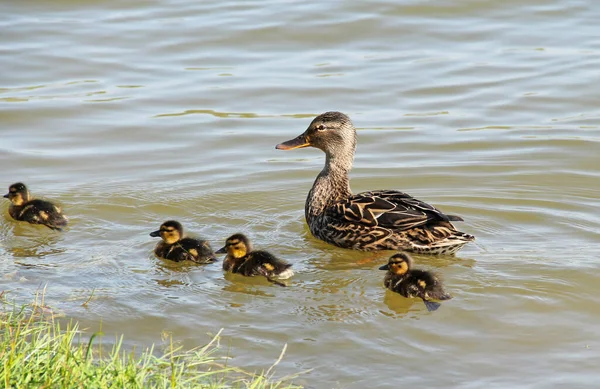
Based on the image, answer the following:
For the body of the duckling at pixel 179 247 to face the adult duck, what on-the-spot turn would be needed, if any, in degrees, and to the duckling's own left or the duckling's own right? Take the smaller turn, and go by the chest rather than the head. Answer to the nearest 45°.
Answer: approximately 180°

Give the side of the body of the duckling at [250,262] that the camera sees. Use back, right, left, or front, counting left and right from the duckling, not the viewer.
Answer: left

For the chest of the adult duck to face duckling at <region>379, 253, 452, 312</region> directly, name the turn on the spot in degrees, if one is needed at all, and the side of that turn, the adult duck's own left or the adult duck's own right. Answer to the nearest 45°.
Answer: approximately 90° to the adult duck's own left

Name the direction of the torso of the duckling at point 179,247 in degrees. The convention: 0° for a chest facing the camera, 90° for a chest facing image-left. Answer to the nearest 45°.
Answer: approximately 90°

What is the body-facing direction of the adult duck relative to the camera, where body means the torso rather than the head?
to the viewer's left

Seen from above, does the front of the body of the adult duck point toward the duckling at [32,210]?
yes

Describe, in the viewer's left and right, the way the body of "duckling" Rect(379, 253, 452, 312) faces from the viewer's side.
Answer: facing to the left of the viewer

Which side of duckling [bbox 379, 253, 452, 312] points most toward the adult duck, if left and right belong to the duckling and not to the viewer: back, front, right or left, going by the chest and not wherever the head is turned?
right

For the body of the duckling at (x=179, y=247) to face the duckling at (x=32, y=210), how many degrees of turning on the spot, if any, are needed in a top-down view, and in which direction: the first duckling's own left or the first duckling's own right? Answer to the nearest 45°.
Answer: approximately 45° to the first duckling's own right

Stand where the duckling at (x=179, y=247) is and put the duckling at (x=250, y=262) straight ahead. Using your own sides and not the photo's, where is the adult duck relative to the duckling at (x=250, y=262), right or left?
left
